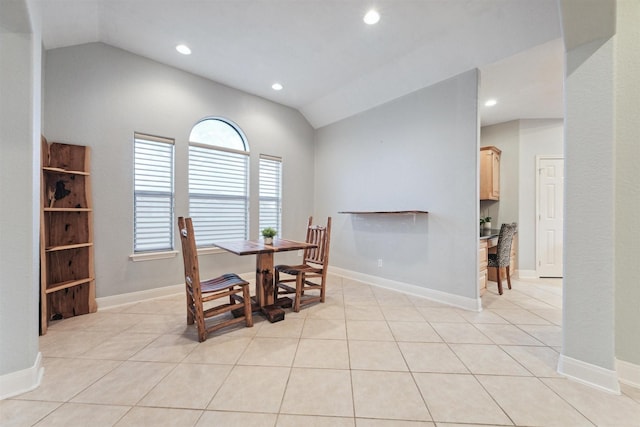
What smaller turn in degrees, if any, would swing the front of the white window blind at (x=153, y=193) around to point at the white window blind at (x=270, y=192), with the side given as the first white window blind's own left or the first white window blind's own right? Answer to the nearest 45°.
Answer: approximately 45° to the first white window blind's own left

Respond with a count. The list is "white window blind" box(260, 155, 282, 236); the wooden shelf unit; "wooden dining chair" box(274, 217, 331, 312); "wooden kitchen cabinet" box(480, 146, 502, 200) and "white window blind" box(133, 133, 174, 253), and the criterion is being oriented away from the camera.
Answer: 0

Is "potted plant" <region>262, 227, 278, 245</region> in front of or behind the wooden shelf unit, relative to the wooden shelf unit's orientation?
in front

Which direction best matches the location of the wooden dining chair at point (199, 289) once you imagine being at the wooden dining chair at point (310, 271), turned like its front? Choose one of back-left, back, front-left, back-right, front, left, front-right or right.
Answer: front

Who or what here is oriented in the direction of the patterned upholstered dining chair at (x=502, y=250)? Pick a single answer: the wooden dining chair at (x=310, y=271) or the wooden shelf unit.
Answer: the wooden shelf unit

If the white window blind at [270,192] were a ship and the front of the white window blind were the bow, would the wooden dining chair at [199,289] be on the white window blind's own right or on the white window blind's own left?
on the white window blind's own right

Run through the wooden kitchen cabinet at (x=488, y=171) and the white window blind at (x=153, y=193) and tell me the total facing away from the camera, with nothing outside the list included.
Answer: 0

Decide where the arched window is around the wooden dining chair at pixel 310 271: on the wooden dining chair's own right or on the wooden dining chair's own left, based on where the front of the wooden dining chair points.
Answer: on the wooden dining chair's own right

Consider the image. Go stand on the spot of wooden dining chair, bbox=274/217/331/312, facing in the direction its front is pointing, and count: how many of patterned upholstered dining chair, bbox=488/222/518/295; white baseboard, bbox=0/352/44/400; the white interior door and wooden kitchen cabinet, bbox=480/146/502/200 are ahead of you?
1

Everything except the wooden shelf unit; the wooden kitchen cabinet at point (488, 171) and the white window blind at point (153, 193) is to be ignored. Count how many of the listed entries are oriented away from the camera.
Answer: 0

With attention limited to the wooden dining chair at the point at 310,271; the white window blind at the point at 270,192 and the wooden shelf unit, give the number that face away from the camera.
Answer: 0

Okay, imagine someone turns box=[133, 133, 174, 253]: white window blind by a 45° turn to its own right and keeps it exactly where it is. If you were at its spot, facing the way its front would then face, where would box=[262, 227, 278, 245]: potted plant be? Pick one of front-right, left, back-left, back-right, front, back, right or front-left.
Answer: front-left

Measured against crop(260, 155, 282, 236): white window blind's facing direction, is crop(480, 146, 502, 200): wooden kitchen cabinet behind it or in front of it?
in front

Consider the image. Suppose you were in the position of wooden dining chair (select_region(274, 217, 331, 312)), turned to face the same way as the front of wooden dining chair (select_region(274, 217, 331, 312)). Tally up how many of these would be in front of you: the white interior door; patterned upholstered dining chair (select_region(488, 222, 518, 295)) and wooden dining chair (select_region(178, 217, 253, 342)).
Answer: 1
